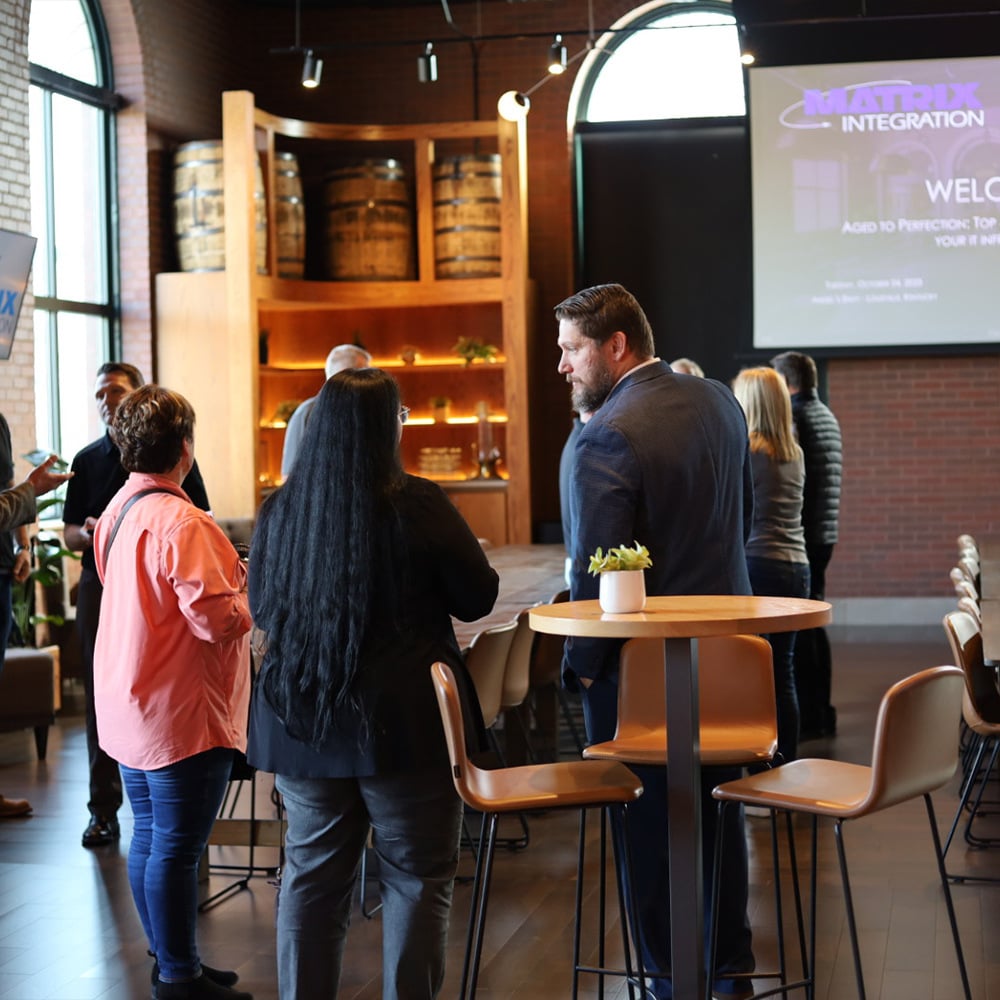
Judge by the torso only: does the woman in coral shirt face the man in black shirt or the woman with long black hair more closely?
the man in black shirt

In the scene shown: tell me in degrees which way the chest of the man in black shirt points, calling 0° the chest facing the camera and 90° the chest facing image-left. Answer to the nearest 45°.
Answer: approximately 45°

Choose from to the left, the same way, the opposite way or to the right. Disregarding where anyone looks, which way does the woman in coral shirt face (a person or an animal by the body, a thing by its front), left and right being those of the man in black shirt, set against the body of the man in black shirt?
the opposite way

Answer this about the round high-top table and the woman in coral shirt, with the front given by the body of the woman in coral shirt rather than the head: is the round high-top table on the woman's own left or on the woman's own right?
on the woman's own right

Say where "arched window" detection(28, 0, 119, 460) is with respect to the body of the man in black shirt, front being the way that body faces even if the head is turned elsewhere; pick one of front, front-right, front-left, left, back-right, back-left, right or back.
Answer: back-right

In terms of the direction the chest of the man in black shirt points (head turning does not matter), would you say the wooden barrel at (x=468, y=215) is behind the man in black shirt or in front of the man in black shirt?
behind

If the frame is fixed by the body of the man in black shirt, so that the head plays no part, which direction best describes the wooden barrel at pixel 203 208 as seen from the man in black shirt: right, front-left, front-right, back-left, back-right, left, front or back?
back-right

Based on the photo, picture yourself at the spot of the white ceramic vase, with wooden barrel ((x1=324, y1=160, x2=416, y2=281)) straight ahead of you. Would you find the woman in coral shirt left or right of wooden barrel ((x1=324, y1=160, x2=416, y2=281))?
left

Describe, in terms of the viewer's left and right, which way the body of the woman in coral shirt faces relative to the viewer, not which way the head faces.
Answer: facing away from the viewer and to the right of the viewer
